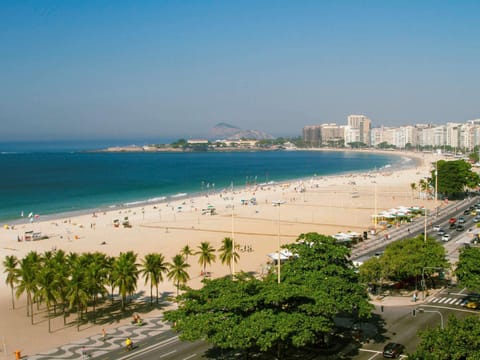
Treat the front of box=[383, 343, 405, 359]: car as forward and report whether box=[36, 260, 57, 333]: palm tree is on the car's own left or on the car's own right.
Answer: on the car's own left

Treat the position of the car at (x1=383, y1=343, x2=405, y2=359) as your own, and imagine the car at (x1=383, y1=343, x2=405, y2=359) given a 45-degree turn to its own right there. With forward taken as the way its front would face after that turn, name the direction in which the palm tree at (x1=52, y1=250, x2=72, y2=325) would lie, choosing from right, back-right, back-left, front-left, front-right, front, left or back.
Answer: back

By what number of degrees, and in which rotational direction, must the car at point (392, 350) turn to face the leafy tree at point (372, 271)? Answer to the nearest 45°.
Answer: approximately 45° to its left

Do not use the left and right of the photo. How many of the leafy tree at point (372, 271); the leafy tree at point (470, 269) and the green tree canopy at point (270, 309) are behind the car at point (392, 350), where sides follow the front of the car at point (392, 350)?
1

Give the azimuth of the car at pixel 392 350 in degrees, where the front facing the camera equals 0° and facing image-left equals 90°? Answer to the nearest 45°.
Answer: approximately 225°

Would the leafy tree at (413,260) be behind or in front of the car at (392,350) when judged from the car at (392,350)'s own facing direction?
in front
